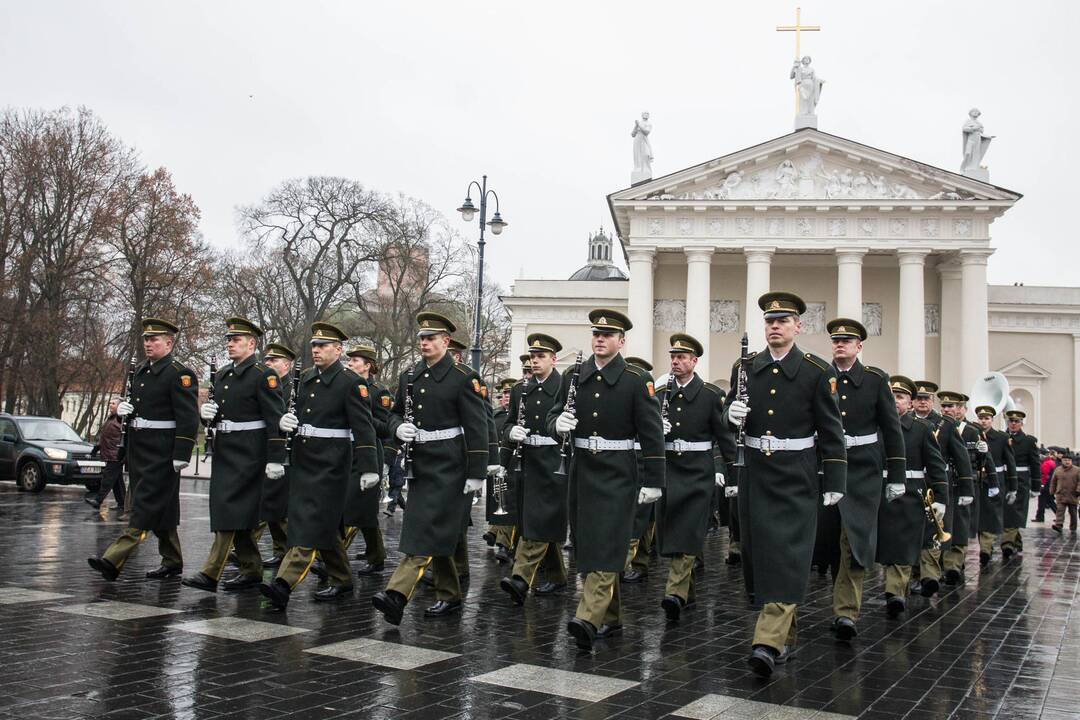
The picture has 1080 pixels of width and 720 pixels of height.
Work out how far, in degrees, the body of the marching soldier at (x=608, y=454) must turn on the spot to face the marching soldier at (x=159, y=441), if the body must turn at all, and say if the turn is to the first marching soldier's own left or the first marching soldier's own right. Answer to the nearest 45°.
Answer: approximately 45° to the first marching soldier's own right

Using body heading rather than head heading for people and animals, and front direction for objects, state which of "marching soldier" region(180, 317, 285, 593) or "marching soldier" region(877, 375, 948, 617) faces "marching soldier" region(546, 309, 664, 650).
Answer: "marching soldier" region(877, 375, 948, 617)

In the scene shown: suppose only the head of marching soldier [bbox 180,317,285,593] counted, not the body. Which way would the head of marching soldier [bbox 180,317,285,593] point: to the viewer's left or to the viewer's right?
to the viewer's left

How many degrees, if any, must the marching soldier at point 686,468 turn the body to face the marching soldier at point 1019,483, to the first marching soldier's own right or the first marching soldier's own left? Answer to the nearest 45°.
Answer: approximately 180°

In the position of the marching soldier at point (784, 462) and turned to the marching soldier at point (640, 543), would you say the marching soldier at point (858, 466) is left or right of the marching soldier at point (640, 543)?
right

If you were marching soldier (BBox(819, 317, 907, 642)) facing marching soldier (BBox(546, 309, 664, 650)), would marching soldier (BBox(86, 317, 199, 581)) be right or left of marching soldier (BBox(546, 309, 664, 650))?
right

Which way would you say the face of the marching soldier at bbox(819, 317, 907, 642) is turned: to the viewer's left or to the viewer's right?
to the viewer's left

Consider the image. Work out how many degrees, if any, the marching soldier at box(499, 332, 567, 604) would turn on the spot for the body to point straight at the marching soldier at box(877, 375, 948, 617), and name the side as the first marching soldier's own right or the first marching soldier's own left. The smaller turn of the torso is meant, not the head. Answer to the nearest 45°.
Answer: approximately 135° to the first marching soldier's own left

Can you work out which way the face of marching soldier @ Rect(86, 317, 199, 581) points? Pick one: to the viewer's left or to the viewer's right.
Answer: to the viewer's left

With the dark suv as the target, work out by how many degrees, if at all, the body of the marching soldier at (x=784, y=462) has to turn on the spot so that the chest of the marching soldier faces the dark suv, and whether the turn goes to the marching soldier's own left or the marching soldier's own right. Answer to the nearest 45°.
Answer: approximately 90° to the marching soldier's own right

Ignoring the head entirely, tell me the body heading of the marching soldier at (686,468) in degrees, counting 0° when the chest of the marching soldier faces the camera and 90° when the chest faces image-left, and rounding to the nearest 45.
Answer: approximately 45°
